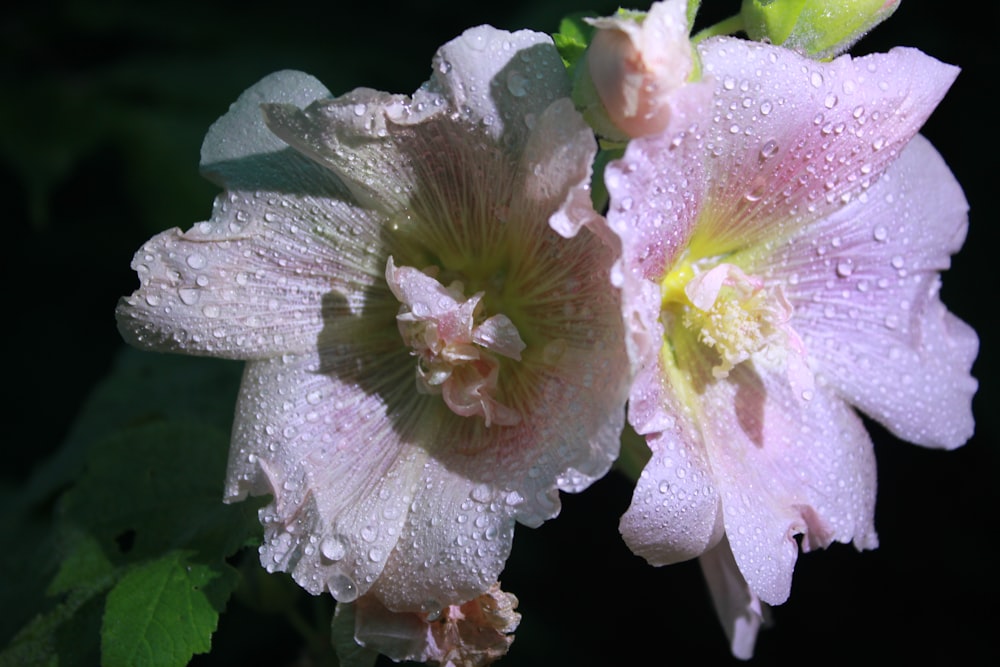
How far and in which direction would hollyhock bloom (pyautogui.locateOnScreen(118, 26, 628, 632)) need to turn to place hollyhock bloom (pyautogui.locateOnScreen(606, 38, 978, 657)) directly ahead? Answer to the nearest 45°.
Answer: approximately 90° to its left

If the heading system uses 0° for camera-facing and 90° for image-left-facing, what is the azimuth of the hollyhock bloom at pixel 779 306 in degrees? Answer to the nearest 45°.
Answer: approximately 315°

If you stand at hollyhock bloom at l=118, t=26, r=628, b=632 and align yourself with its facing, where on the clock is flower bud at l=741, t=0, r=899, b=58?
The flower bud is roughly at 8 o'clock from the hollyhock bloom.

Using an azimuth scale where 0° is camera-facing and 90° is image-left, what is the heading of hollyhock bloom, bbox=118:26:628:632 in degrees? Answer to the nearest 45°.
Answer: approximately 0°
